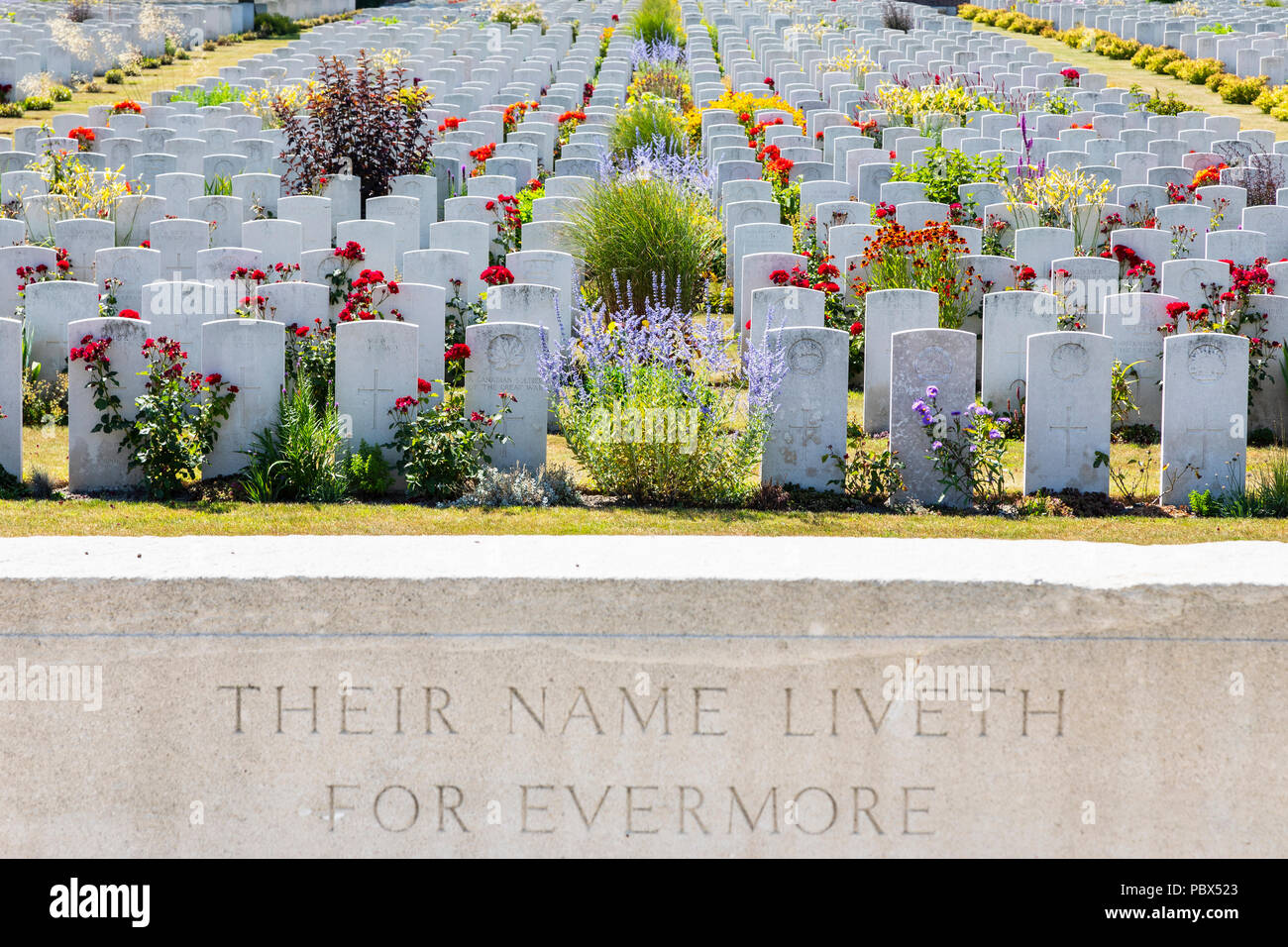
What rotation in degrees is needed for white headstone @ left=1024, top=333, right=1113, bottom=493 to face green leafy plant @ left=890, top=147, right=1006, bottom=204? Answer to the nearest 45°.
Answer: approximately 180°

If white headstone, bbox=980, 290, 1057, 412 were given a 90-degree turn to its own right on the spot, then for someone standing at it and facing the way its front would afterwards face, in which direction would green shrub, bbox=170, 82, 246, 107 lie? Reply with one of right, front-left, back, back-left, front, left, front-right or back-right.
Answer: front-right

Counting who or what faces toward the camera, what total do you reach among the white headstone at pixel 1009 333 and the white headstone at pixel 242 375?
2

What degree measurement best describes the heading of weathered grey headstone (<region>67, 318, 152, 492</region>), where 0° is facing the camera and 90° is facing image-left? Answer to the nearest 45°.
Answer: approximately 0°

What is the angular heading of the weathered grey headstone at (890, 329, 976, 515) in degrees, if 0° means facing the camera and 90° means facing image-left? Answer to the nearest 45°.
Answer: approximately 0°

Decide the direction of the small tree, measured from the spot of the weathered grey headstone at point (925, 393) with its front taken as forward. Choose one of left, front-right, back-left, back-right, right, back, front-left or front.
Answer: back-right

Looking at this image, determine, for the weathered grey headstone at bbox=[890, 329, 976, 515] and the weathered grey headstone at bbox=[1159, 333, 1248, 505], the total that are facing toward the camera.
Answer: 2

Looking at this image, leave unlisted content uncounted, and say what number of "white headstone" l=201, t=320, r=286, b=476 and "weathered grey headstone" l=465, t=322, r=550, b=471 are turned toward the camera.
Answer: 2

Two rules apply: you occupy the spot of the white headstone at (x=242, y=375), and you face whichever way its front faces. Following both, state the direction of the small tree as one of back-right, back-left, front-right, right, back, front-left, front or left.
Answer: back

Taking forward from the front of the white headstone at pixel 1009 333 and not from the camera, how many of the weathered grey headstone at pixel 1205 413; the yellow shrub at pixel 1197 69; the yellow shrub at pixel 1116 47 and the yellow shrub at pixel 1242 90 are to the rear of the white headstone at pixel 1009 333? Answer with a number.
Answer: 3
